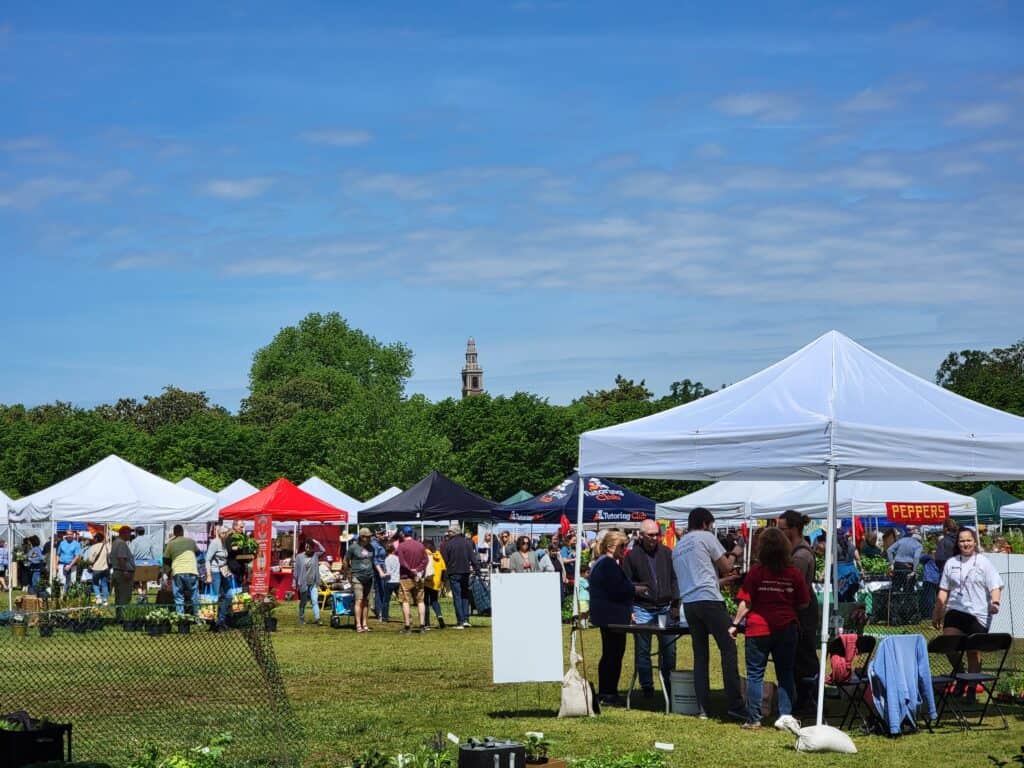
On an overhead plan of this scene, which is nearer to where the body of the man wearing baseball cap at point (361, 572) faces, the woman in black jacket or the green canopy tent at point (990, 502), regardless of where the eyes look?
the woman in black jacket

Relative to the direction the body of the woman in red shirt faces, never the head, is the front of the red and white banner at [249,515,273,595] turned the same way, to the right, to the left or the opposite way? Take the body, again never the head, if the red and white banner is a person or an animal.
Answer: the opposite way

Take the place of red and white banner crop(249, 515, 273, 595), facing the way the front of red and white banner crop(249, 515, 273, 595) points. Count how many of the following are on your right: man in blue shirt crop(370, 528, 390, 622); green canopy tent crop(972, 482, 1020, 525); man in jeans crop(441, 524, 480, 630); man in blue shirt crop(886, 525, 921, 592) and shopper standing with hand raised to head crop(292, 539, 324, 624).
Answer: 0

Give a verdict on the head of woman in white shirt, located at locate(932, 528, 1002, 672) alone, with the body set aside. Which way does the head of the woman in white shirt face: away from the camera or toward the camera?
toward the camera

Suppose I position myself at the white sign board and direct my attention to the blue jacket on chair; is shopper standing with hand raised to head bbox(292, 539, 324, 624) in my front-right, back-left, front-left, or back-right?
back-left

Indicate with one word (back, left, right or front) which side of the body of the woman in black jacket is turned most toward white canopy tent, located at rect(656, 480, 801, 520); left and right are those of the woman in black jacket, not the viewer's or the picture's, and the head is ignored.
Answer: left

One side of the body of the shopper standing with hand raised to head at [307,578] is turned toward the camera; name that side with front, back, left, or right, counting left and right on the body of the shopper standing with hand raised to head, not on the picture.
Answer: front

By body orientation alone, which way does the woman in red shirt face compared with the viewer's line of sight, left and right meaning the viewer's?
facing away from the viewer

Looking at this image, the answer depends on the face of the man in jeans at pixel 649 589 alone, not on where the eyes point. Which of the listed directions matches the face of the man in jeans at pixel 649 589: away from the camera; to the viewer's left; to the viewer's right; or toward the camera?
toward the camera

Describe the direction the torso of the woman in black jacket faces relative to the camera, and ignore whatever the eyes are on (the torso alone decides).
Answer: to the viewer's right

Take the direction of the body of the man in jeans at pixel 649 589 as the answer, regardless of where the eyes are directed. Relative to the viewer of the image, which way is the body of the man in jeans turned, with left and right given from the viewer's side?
facing the viewer

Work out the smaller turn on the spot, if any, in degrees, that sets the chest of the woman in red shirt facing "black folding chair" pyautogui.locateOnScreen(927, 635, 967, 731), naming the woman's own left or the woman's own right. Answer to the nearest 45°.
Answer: approximately 45° to the woman's own right

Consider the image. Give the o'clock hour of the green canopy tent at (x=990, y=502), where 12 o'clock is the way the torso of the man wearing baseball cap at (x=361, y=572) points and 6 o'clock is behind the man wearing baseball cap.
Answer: The green canopy tent is roughly at 9 o'clock from the man wearing baseball cap.
